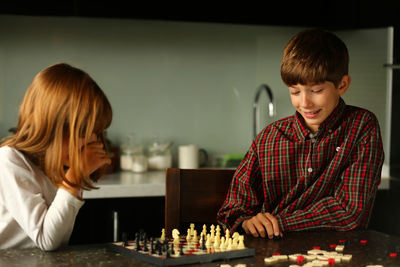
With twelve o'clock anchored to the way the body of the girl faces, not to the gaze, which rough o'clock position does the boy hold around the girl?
The boy is roughly at 12 o'clock from the girl.

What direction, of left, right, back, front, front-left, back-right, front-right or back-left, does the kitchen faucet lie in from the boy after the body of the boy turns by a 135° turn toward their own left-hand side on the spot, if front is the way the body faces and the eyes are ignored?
left

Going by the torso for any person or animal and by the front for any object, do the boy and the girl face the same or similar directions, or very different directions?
very different directions

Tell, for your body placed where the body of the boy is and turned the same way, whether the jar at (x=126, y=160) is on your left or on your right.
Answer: on your right

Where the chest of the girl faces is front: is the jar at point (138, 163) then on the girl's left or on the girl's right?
on the girl's left

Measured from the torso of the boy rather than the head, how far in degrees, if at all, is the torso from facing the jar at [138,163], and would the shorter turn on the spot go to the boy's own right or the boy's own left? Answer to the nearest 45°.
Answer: approximately 90° to the boy's own right

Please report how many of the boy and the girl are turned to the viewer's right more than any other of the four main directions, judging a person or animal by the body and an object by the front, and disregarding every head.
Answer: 1

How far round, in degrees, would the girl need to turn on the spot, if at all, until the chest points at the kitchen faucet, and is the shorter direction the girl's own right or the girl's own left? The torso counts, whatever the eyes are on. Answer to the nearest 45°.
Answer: approximately 45° to the girl's own left

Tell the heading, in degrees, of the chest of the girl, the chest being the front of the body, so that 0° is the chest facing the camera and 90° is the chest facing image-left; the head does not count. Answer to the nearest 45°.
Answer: approximately 270°

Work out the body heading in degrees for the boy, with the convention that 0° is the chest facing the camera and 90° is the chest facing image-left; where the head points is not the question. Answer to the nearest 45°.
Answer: approximately 45°

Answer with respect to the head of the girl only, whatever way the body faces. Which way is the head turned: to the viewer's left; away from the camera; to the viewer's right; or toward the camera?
to the viewer's right
